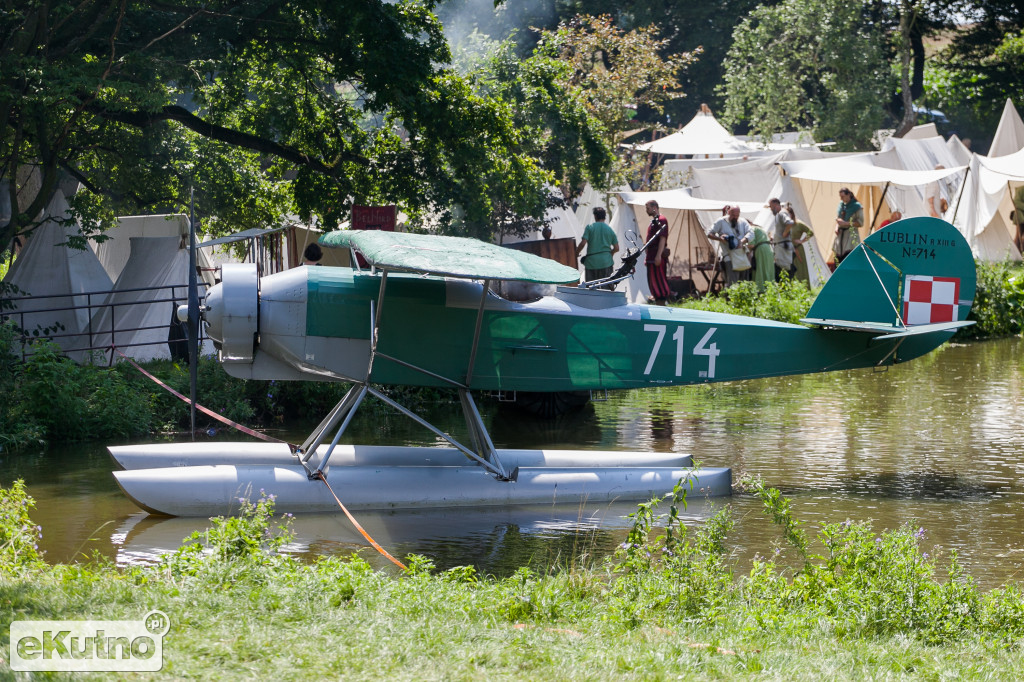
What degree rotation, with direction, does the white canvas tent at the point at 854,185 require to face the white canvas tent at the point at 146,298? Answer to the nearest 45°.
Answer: approximately 45° to its right

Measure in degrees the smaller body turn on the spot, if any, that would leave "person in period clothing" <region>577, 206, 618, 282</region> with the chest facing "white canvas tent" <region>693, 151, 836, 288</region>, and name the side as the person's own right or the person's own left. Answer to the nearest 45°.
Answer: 0° — they already face it

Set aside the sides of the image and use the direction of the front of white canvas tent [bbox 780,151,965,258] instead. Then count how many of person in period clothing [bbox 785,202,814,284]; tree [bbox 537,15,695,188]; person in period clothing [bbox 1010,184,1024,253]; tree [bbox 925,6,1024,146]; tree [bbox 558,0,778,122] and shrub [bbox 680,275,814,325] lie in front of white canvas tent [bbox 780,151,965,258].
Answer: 2

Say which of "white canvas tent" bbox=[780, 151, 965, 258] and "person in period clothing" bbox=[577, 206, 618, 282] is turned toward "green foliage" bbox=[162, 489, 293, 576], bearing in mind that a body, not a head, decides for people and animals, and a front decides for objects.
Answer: the white canvas tent

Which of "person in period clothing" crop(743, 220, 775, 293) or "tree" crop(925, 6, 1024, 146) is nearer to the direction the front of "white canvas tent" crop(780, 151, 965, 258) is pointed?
the person in period clothing

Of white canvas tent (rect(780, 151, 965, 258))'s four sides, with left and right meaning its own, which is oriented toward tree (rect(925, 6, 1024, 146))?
back

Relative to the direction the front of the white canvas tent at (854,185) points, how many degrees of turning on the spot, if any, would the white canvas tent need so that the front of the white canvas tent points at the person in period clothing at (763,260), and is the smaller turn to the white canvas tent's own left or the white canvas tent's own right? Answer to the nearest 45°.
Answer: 0° — it already faces them

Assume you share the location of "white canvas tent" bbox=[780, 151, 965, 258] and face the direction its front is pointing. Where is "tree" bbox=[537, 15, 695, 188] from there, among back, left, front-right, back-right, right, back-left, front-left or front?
back-right

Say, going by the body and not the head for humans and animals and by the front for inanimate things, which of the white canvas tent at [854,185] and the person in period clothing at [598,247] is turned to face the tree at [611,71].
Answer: the person in period clothing

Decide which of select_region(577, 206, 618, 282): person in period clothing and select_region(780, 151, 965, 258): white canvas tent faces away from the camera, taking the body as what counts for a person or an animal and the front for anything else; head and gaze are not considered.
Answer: the person in period clothing

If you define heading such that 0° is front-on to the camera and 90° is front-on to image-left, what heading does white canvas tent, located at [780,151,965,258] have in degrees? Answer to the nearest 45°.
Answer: approximately 0°

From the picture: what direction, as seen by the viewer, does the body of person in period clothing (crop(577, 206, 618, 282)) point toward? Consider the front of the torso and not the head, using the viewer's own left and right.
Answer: facing away from the viewer

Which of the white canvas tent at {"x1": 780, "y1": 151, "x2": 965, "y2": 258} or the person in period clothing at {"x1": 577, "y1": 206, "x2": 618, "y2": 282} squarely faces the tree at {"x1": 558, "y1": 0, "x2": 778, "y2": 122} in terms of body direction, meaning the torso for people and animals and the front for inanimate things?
the person in period clothing

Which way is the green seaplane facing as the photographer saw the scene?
facing to the left of the viewer

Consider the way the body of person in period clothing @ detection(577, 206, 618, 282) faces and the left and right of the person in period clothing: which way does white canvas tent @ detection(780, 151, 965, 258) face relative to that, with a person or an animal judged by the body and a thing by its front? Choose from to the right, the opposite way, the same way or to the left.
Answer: the opposite way
